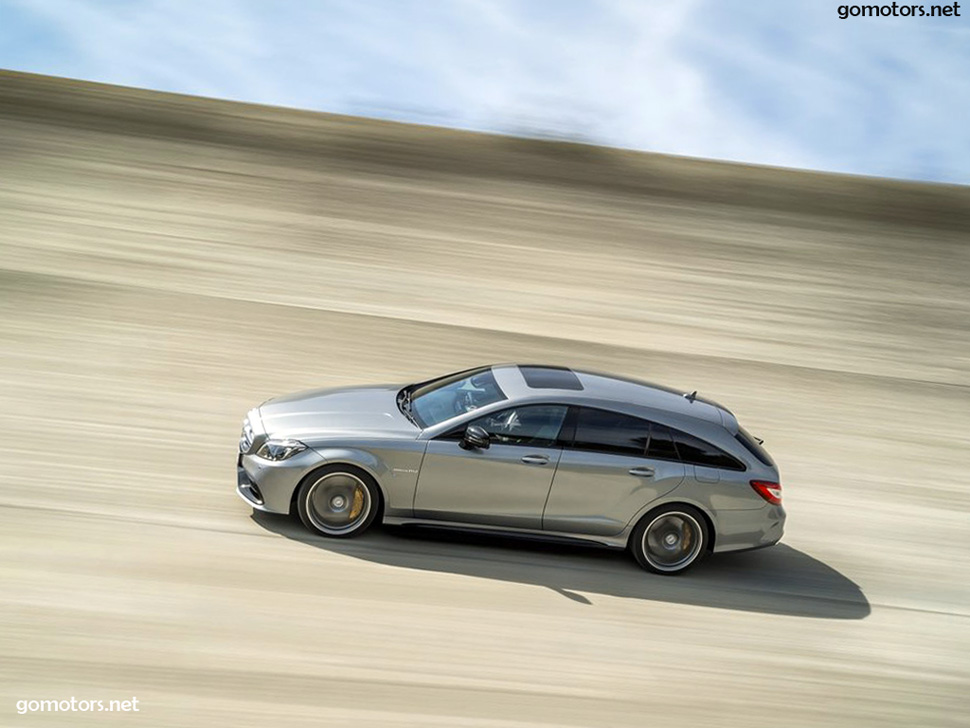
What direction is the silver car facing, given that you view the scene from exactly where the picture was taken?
facing to the left of the viewer
